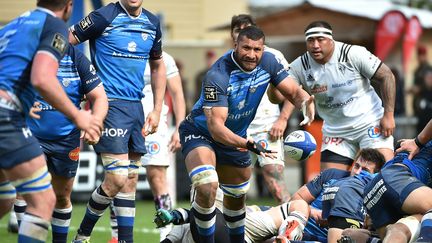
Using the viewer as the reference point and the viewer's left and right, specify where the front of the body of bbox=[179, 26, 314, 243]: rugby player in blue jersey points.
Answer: facing the viewer and to the right of the viewer

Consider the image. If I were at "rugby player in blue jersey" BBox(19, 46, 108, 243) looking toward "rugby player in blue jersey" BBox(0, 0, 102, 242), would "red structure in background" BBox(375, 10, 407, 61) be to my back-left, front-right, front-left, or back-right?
back-left

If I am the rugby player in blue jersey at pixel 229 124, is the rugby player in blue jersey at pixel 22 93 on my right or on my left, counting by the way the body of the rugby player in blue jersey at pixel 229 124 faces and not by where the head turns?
on my right

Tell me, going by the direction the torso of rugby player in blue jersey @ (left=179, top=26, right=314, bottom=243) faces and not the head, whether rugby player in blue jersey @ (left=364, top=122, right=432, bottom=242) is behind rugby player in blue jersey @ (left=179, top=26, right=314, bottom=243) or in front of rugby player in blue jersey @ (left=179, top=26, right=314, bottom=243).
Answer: in front

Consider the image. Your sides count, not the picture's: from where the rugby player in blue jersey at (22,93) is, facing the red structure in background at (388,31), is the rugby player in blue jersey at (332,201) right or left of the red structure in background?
right

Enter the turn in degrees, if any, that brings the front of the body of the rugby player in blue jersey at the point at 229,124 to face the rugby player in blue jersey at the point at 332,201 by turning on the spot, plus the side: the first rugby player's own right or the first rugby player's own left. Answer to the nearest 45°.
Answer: approximately 45° to the first rugby player's own left

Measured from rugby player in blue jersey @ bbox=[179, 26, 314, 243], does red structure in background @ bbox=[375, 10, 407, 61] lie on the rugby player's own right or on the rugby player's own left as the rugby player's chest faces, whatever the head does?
on the rugby player's own left

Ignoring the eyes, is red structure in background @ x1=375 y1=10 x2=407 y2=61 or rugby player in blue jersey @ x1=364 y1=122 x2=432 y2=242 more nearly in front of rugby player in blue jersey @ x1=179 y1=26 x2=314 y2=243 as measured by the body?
the rugby player in blue jersey

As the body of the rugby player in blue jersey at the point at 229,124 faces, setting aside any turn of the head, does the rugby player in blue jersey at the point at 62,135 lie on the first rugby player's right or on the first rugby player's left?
on the first rugby player's right
